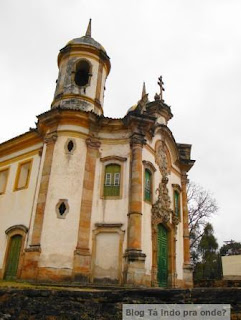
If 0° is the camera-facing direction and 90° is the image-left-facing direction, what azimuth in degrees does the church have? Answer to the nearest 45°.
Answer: approximately 315°
